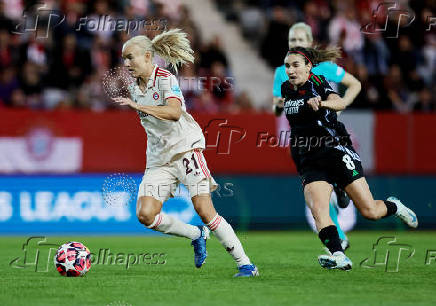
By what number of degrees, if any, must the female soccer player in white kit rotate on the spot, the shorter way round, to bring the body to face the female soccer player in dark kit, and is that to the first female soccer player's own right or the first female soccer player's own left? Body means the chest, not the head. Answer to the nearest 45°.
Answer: approximately 135° to the first female soccer player's own left

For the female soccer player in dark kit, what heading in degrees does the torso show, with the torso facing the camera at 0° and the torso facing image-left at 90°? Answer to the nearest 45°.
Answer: approximately 45°

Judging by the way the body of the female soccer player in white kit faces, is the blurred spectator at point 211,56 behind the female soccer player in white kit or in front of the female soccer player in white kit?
behind

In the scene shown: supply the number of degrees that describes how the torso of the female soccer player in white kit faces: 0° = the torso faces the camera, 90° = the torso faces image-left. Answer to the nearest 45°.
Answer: approximately 45°

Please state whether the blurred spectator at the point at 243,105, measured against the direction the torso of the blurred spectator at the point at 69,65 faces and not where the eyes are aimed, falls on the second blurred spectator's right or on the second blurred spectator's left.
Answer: on the second blurred spectator's left

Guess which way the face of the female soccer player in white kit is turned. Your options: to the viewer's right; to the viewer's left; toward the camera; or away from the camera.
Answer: to the viewer's left

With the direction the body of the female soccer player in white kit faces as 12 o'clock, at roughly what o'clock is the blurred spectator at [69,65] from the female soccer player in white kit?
The blurred spectator is roughly at 4 o'clock from the female soccer player in white kit.

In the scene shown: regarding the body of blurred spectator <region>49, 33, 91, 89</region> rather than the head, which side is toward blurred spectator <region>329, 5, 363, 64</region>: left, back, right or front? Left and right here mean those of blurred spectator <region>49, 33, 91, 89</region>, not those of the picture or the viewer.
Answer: left

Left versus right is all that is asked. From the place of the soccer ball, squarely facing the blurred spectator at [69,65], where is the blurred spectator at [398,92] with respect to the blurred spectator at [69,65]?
right

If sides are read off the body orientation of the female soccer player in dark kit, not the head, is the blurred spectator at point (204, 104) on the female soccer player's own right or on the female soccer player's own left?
on the female soccer player's own right
